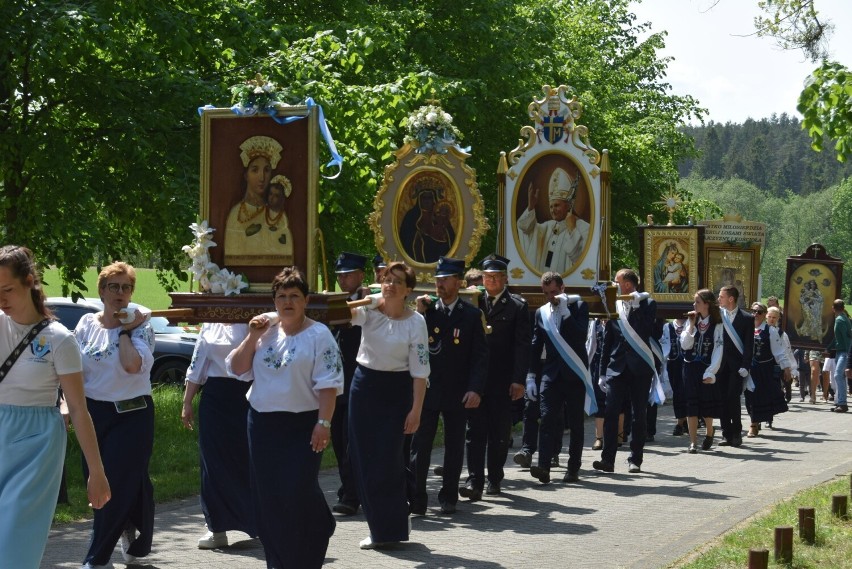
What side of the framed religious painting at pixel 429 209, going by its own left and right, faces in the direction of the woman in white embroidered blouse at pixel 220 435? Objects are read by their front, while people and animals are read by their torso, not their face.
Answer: front

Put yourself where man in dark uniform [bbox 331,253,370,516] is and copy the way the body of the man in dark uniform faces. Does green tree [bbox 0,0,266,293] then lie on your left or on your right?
on your right

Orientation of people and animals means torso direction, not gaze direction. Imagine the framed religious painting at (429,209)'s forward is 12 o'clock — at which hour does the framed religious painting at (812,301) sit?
the framed religious painting at (812,301) is roughly at 7 o'clock from the framed religious painting at (429,209).

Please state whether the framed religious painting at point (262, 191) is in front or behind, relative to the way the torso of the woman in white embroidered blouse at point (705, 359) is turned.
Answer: in front

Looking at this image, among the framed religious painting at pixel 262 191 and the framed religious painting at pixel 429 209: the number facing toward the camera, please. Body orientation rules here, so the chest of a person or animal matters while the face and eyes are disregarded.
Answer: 2

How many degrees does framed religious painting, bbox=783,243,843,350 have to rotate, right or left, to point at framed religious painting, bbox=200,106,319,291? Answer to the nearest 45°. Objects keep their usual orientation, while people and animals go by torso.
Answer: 0° — it already faces it

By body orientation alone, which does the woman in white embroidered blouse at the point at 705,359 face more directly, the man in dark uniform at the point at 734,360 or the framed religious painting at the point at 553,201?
the framed religious painting

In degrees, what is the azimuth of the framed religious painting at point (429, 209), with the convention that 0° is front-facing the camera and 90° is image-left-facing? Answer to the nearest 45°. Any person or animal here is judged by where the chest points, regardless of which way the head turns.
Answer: approximately 0°

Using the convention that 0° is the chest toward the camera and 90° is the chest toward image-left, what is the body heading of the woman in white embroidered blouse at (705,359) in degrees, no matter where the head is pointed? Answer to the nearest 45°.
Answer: approximately 45°

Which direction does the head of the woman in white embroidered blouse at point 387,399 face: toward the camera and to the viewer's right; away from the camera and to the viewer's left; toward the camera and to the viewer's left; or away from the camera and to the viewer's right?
toward the camera and to the viewer's left

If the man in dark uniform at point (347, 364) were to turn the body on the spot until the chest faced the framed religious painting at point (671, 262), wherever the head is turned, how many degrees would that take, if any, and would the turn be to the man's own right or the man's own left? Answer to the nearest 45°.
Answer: approximately 180°
